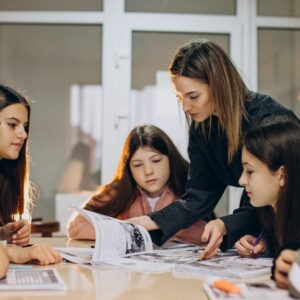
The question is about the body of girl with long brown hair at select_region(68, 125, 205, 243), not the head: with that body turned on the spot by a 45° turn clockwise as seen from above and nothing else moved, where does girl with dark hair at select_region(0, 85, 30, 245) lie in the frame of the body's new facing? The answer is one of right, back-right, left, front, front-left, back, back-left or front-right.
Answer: front

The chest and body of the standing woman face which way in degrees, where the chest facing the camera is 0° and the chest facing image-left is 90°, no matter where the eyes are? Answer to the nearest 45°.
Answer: approximately 45°

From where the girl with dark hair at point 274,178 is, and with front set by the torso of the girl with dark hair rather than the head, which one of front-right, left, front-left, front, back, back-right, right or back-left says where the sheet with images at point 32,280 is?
front-left

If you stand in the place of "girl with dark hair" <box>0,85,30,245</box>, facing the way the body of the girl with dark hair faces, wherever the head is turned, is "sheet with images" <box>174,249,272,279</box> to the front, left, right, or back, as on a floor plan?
front

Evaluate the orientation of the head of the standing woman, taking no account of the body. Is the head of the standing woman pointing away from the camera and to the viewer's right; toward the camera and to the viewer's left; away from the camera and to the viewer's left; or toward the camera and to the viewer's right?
toward the camera and to the viewer's left

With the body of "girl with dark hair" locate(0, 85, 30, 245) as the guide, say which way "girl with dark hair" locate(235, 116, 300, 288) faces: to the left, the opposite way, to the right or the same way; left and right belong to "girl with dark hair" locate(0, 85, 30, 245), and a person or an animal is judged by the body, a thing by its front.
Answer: the opposite way

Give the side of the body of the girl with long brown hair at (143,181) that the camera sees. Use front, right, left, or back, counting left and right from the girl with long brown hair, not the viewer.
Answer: front

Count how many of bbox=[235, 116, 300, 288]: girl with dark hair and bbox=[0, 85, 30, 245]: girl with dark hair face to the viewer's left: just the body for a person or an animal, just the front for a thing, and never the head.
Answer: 1

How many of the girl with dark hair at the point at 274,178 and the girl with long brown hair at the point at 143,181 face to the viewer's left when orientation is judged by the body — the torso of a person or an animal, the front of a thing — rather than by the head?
1

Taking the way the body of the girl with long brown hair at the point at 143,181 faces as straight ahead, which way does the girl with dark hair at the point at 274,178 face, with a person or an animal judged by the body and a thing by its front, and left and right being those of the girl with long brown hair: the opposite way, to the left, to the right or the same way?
to the right

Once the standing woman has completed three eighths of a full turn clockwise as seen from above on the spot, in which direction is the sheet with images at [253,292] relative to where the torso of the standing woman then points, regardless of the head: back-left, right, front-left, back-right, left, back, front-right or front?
back

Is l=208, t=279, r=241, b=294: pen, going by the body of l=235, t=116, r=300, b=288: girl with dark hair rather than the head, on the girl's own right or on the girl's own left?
on the girl's own left

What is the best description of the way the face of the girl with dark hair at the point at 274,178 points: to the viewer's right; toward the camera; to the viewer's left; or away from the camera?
to the viewer's left

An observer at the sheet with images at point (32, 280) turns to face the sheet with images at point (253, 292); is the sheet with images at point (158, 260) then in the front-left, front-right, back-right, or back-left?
front-left

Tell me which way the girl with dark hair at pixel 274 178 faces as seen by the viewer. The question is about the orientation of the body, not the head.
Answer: to the viewer's left
